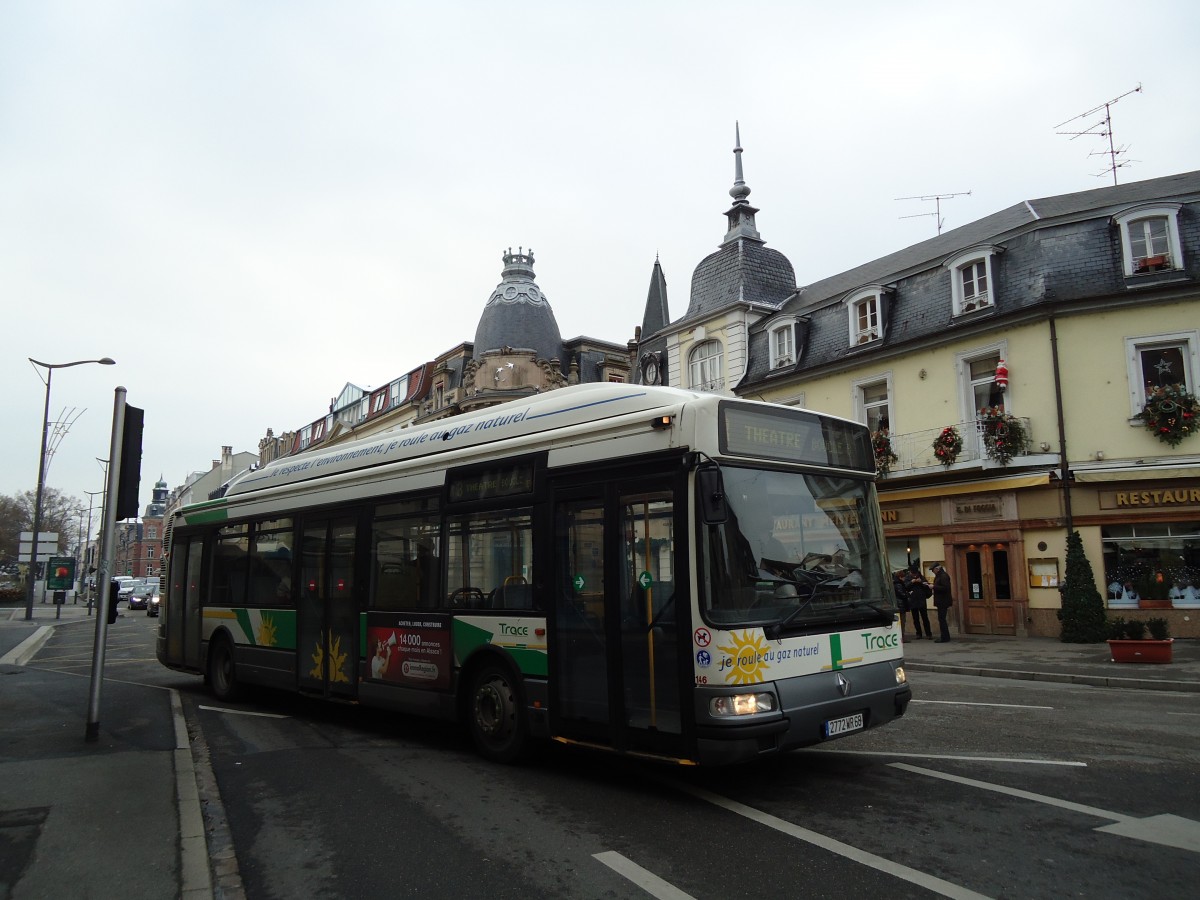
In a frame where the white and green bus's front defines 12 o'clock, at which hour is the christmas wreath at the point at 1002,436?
The christmas wreath is roughly at 9 o'clock from the white and green bus.

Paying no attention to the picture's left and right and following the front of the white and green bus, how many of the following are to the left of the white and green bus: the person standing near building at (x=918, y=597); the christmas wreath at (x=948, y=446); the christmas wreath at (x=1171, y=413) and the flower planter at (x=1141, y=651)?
4

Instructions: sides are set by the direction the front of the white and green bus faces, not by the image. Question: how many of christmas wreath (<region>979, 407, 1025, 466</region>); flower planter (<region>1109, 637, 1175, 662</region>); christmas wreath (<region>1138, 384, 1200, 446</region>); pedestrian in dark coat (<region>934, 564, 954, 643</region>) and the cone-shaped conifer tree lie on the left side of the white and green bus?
5

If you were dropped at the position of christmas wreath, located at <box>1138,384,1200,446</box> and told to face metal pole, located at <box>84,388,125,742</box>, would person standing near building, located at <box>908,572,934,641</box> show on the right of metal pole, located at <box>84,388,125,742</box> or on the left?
right

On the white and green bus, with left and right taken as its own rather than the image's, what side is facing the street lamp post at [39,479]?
back

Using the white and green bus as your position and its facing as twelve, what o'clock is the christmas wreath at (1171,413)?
The christmas wreath is roughly at 9 o'clock from the white and green bus.

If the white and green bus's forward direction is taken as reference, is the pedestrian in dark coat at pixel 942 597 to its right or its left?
on its left

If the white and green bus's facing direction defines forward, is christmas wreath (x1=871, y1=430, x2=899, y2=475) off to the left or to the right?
on its left

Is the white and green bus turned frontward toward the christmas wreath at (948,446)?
no

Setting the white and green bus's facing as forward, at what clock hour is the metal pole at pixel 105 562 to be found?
The metal pole is roughly at 5 o'clock from the white and green bus.

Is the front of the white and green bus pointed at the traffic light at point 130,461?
no

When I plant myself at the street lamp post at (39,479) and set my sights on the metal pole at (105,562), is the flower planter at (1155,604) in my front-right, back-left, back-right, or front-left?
front-left

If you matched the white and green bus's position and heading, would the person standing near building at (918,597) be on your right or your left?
on your left

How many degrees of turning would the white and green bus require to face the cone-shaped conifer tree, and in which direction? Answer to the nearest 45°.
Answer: approximately 90° to its left

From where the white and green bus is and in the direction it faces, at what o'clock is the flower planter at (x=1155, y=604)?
The flower planter is roughly at 9 o'clock from the white and green bus.

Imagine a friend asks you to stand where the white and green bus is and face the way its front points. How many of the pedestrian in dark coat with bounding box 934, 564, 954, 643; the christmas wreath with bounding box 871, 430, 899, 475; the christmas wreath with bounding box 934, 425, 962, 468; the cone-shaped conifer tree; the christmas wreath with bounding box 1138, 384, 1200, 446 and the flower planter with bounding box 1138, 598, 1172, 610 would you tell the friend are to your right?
0

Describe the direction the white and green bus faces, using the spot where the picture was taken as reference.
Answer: facing the viewer and to the right of the viewer

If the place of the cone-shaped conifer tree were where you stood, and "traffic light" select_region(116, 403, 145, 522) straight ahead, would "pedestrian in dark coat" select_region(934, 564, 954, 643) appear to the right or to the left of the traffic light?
right
